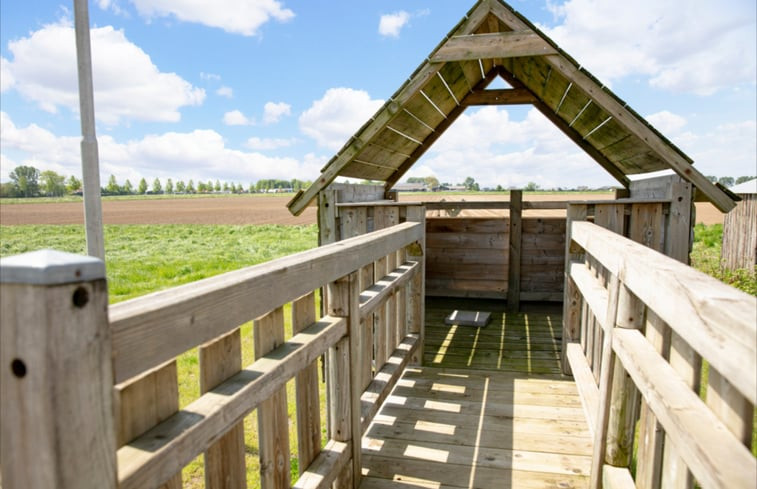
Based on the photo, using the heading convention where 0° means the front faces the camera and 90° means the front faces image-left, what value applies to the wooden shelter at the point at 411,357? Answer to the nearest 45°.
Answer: approximately 0°

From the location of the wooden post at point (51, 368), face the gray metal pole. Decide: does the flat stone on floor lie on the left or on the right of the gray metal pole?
right
